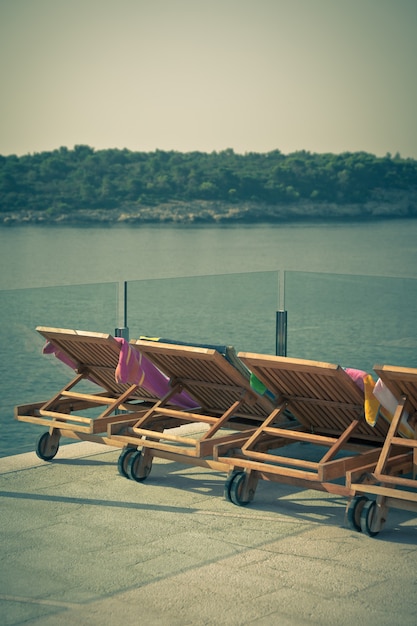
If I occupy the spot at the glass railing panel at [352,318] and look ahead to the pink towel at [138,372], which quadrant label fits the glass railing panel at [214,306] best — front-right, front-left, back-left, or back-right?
front-right

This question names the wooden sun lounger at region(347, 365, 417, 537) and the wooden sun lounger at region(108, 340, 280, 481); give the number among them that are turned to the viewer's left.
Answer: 0

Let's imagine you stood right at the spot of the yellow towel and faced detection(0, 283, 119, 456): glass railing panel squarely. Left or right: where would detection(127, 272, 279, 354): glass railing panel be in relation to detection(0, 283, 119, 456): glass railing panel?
right

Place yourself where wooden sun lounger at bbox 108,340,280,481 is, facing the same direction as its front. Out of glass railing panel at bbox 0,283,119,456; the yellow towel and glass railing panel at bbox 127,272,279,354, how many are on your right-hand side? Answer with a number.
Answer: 1

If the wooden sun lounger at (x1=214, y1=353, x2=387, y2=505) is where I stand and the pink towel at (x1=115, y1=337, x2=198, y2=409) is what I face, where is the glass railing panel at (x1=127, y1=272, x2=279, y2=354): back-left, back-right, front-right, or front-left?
front-right

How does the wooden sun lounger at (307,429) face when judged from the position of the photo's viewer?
facing away from the viewer and to the right of the viewer

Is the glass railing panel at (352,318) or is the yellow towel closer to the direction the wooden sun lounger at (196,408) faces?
the glass railing panel

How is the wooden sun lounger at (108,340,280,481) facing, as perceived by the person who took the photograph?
facing away from the viewer and to the right of the viewer

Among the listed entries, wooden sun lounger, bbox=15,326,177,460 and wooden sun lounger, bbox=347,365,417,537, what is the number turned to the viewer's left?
0

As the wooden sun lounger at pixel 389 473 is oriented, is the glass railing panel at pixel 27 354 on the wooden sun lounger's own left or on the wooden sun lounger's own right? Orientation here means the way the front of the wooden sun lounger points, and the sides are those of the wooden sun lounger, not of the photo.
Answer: on the wooden sun lounger's own left
